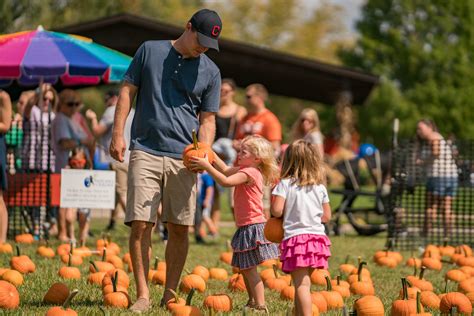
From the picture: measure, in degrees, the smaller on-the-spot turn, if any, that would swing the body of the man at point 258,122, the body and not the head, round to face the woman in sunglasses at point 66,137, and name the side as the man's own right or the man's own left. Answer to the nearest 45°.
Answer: approximately 45° to the man's own right

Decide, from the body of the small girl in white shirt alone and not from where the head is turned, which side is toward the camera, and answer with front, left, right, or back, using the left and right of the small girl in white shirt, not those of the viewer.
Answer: back

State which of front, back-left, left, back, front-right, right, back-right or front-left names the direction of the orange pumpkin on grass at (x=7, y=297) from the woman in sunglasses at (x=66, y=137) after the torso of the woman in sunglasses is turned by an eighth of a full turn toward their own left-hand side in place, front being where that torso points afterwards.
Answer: right

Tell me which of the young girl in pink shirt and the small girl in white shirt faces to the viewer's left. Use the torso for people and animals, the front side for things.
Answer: the young girl in pink shirt

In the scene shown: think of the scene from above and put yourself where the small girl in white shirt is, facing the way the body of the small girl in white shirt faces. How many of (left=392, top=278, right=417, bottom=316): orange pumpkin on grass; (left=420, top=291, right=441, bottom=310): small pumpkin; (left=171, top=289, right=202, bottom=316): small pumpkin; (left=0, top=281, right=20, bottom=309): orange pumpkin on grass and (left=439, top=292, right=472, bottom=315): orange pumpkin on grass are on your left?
2

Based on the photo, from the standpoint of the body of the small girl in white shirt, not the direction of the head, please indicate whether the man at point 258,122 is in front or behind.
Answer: in front

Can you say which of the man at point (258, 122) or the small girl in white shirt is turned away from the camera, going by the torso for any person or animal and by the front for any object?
the small girl in white shirt

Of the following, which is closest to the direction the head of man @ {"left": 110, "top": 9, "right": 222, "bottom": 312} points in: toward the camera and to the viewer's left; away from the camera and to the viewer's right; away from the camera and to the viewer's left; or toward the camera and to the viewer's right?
toward the camera and to the viewer's right

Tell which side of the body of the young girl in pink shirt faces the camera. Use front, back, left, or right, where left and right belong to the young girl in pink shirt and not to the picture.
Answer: left

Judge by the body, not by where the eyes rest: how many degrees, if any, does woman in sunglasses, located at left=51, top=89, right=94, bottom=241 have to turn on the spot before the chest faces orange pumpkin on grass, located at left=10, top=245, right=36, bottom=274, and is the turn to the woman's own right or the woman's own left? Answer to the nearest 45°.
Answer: approximately 45° to the woman's own right

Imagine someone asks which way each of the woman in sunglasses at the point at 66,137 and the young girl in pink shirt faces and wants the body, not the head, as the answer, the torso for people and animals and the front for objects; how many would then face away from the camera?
0

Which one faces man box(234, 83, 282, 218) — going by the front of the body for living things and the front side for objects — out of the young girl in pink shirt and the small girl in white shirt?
the small girl in white shirt

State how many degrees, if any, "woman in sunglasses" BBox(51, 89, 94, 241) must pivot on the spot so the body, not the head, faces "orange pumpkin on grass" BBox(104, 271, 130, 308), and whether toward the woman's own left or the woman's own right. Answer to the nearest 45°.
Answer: approximately 45° to the woman's own right

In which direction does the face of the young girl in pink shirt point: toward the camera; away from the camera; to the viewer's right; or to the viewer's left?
to the viewer's left

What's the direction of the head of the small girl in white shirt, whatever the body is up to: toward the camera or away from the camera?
away from the camera

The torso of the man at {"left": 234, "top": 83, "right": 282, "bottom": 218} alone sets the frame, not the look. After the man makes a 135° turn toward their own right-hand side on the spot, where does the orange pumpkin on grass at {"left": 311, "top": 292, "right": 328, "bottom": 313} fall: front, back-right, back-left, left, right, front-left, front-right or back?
back

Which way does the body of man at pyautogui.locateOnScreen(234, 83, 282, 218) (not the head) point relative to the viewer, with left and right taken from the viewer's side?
facing the viewer and to the left of the viewer

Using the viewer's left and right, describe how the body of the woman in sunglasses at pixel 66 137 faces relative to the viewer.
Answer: facing the viewer and to the right of the viewer
